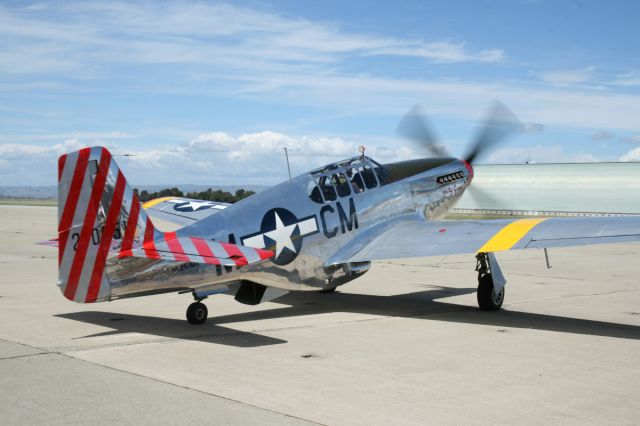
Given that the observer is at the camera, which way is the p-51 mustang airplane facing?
facing away from the viewer and to the right of the viewer
